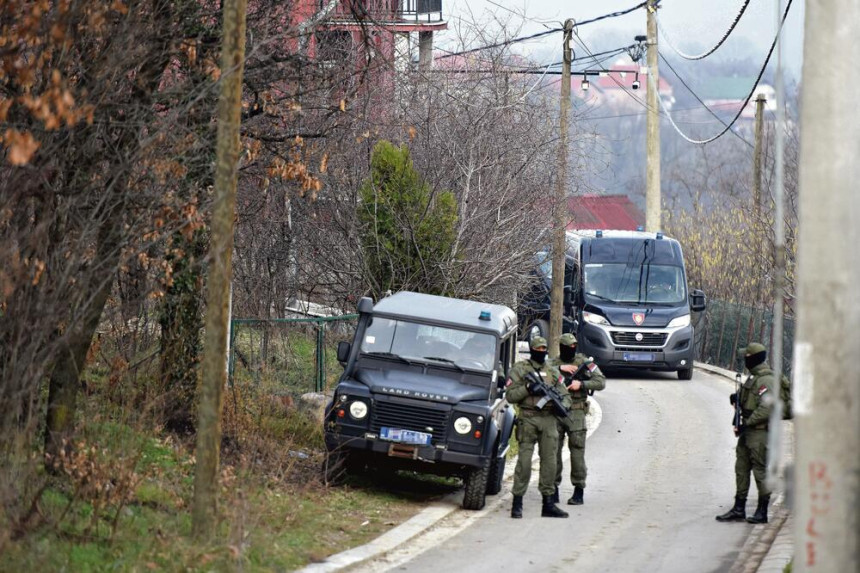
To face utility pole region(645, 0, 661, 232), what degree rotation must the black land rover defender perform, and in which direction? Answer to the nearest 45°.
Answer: approximately 180°

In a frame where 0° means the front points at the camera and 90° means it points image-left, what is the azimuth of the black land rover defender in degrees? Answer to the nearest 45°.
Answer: approximately 0°

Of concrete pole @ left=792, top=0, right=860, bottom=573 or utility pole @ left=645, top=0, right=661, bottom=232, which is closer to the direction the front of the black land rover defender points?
the concrete pole

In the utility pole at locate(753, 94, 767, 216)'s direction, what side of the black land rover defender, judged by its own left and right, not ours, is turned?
back

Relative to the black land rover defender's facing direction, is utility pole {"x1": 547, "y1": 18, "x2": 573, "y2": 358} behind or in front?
behind

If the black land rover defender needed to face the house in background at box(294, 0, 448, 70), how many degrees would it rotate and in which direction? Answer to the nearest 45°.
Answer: approximately 180°

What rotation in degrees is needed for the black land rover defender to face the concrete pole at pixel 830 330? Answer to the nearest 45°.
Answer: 0° — it already faces it

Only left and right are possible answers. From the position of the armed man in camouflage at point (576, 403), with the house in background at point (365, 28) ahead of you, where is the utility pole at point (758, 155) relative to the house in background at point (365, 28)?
right

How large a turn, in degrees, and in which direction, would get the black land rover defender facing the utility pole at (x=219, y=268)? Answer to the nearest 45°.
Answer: approximately 45° to its right

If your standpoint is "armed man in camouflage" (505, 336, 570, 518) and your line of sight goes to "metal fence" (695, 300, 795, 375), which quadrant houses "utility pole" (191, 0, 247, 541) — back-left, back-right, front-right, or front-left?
back-left
